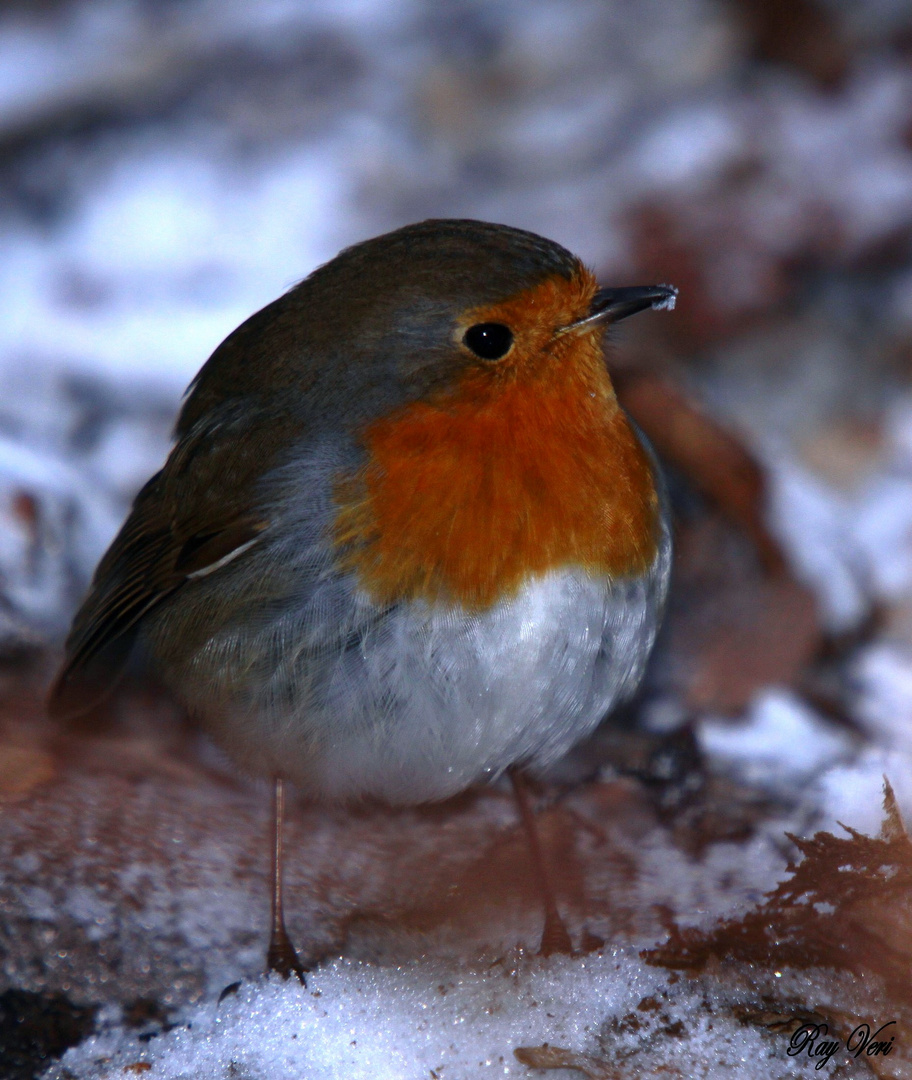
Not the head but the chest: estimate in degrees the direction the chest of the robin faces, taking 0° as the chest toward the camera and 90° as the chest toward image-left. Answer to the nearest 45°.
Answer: approximately 315°
